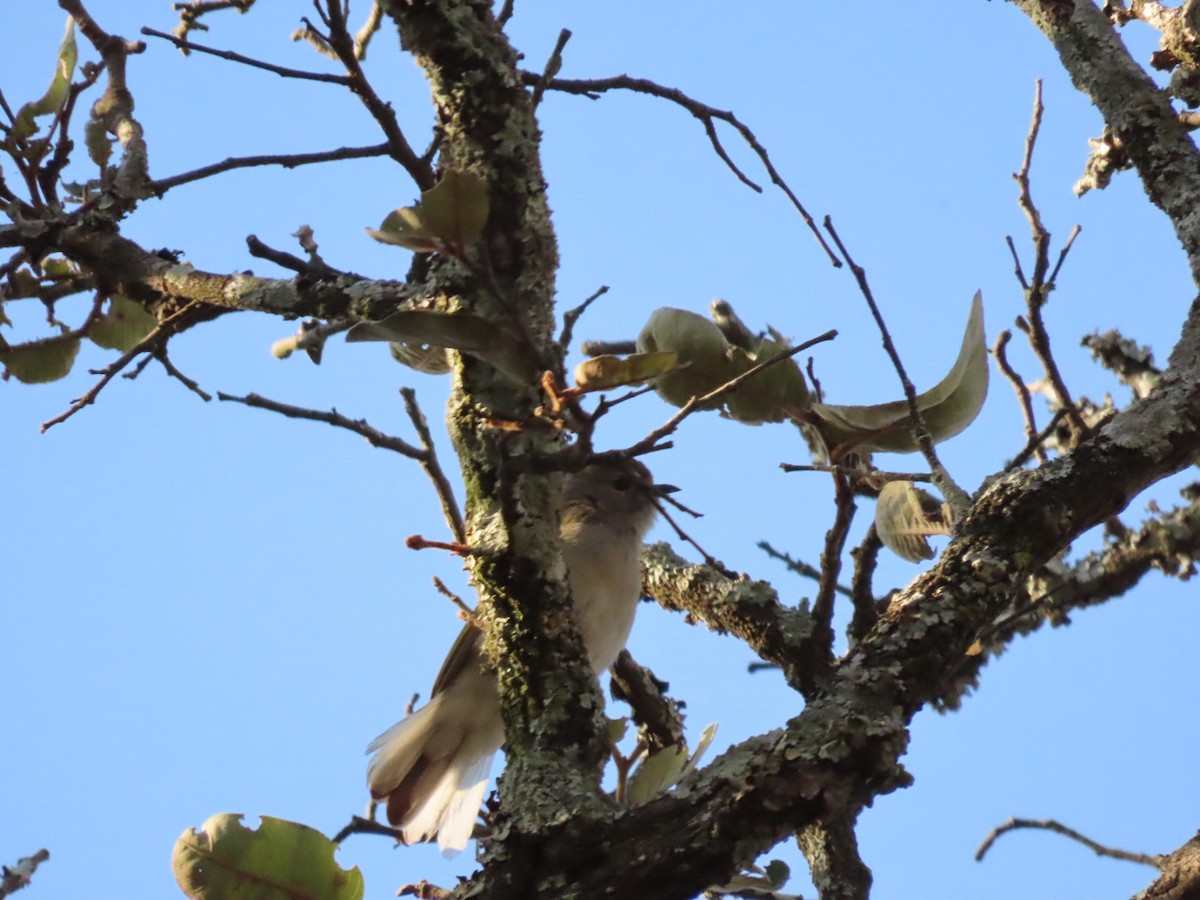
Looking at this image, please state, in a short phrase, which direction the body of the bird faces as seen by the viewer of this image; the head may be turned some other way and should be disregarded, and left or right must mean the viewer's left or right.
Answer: facing to the right of the viewer

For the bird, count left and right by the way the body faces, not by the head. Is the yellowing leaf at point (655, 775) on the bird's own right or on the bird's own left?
on the bird's own left

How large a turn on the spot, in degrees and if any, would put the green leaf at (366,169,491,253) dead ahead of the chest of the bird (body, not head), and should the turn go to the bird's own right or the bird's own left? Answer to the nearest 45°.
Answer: approximately 90° to the bird's own right
